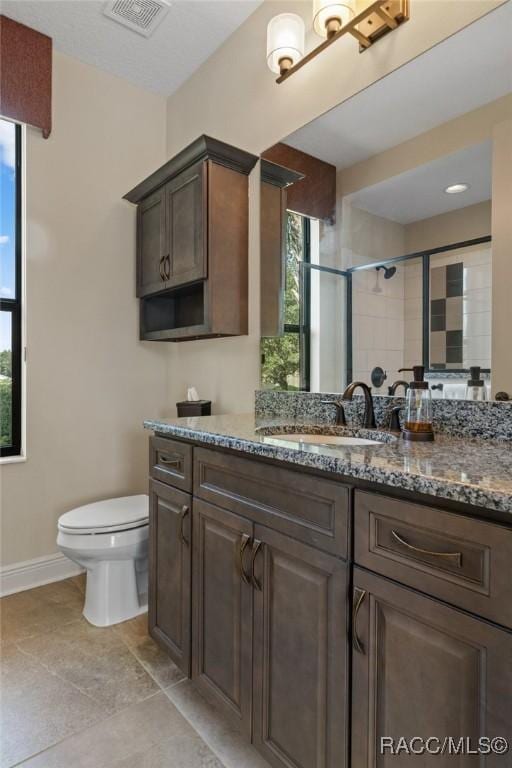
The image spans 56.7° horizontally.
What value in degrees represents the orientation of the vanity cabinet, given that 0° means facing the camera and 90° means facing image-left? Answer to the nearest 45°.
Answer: approximately 45°

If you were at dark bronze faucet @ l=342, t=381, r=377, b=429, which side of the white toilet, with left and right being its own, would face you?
left

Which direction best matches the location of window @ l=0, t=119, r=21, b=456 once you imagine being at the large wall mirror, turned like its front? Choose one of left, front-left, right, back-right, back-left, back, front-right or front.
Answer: front-right

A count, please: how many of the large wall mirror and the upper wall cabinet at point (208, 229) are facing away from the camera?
0

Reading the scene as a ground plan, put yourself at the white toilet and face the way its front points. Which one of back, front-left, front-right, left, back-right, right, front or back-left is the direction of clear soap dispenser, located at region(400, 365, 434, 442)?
left
